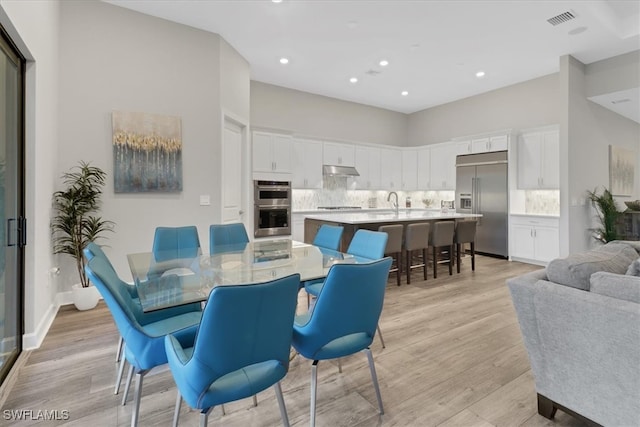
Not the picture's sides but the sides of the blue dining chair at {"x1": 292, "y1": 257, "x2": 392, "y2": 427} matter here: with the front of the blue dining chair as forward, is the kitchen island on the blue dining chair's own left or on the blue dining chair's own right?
on the blue dining chair's own right

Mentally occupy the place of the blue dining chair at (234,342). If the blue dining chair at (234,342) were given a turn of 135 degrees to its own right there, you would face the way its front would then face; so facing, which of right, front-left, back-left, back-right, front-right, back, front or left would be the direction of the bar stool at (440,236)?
front-left

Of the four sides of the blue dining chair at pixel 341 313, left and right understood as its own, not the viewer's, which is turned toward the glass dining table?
front

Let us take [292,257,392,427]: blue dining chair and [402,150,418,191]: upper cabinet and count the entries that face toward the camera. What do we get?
1

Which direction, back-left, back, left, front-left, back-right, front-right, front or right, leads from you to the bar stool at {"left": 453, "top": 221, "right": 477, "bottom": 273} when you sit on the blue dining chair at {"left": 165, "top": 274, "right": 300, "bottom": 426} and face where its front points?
right

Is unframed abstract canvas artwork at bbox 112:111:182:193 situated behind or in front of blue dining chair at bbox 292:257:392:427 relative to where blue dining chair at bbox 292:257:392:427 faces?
in front

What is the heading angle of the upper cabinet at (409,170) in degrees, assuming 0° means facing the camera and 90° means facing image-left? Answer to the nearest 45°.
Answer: approximately 0°

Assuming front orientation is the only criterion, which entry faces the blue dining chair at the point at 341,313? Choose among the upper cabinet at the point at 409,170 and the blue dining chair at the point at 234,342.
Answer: the upper cabinet

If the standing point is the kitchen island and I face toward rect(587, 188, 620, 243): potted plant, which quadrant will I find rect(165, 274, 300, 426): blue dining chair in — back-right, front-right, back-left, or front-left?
back-right

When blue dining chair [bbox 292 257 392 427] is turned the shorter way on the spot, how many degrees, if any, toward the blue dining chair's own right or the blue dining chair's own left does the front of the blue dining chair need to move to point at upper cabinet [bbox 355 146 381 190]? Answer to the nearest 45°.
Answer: approximately 45° to the blue dining chair's own right

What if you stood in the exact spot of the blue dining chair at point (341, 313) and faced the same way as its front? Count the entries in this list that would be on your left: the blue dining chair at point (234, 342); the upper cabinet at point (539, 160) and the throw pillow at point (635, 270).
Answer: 1

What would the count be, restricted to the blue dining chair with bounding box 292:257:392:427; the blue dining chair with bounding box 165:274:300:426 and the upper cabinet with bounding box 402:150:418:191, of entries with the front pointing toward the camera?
1

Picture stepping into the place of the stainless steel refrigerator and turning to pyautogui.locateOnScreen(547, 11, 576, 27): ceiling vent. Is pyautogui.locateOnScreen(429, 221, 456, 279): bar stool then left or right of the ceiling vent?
right

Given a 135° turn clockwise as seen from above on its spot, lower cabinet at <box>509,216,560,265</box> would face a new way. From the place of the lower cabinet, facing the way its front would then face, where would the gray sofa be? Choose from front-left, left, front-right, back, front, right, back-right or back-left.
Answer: back
